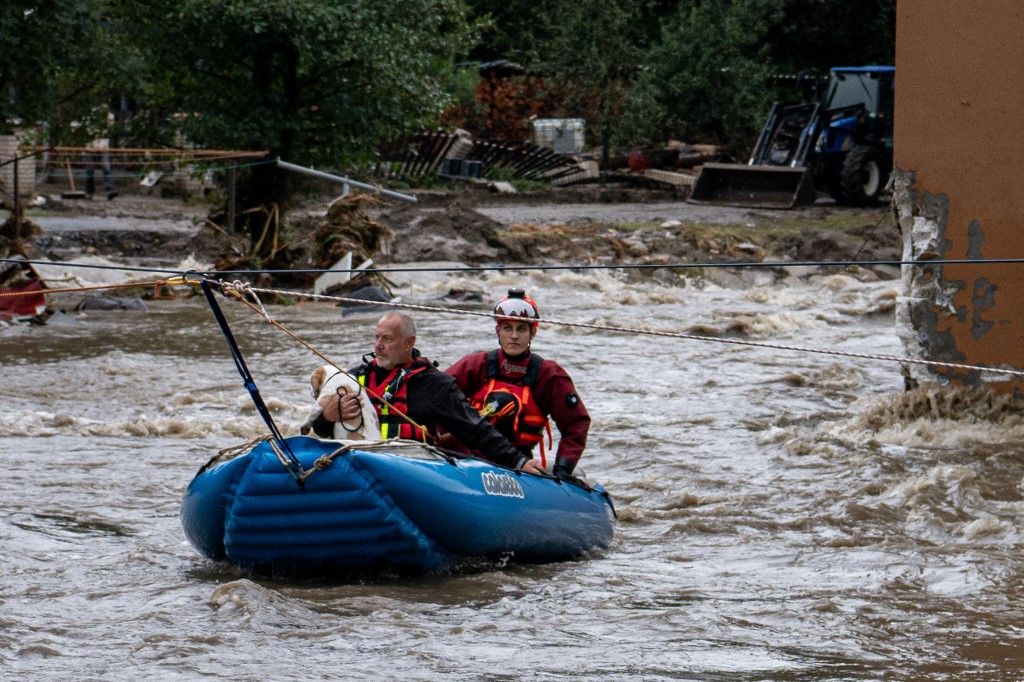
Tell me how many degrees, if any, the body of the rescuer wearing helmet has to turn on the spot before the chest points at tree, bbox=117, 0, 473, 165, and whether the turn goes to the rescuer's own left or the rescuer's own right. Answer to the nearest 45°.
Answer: approximately 180°

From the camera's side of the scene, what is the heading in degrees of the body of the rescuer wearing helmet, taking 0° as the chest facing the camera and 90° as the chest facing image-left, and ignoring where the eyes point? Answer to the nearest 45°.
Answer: approximately 0°

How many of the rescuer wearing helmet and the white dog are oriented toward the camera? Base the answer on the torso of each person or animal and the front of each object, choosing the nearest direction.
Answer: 1

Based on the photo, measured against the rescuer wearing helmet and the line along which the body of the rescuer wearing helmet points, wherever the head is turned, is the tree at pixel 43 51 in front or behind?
behind

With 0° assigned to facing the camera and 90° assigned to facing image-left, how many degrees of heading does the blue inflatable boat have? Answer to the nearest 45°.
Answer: approximately 45°

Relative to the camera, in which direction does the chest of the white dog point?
to the viewer's left

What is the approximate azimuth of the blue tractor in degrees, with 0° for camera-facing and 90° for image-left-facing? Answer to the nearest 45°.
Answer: approximately 45°

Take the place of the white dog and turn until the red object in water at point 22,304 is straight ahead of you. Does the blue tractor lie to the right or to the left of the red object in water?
right

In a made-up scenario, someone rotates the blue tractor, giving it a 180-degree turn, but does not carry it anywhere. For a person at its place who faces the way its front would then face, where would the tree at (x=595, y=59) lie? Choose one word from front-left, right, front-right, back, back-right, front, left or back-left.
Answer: left

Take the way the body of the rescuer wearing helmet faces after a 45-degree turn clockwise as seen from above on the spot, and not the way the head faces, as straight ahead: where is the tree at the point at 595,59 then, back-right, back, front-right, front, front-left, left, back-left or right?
back-right

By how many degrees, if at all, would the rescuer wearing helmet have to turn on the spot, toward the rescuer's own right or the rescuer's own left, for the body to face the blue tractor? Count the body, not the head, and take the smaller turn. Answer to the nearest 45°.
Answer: approximately 180°

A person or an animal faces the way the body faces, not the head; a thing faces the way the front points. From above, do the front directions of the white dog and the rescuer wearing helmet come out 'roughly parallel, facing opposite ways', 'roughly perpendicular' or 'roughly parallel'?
roughly perpendicular

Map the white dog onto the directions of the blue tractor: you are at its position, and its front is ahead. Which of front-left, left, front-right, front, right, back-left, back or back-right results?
front-left
